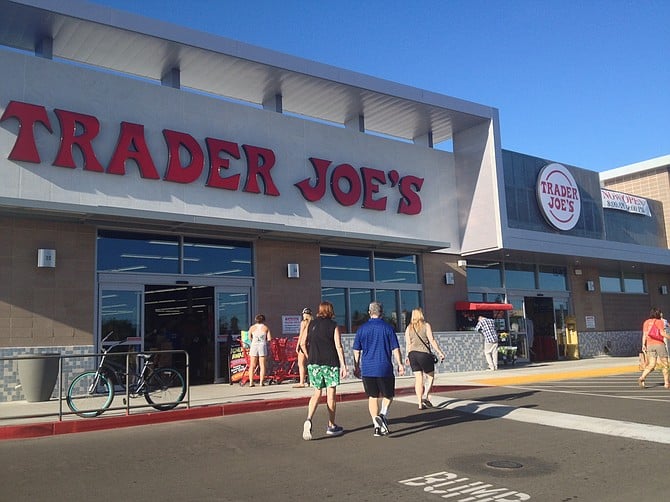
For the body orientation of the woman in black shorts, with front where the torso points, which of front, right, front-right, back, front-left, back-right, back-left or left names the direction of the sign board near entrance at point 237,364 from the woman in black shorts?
front-left

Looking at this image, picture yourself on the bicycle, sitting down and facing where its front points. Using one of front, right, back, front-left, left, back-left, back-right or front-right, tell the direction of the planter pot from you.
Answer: front-right

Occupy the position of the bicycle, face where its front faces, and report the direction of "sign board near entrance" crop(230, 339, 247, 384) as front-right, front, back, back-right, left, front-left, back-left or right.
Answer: back-right

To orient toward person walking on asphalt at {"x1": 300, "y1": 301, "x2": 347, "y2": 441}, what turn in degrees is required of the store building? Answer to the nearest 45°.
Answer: approximately 45° to its right

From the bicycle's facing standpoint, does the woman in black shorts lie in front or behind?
behind

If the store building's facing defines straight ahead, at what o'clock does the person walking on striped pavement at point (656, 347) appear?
The person walking on striped pavement is roughly at 11 o'clock from the store building.

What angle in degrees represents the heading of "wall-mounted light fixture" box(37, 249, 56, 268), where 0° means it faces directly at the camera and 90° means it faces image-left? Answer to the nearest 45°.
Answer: approximately 315°

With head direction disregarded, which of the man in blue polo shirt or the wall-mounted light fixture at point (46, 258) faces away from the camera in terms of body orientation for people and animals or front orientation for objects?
the man in blue polo shirt

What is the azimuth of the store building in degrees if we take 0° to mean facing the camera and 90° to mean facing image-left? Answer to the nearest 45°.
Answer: approximately 315°

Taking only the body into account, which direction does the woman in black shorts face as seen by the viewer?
away from the camera

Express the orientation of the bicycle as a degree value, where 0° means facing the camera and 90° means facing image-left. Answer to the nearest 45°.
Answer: approximately 90°

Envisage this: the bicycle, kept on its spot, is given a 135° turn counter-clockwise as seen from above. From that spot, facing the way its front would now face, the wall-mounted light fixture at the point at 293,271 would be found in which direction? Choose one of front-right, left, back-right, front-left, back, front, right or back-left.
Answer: left

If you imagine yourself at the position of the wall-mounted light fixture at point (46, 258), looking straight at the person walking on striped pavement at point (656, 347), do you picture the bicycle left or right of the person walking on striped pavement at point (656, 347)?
right
